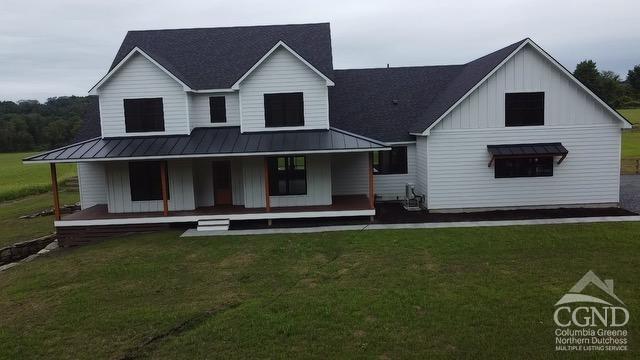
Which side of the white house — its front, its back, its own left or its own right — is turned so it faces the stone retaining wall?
right

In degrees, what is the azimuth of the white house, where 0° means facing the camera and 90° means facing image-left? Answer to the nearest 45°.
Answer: approximately 0°
